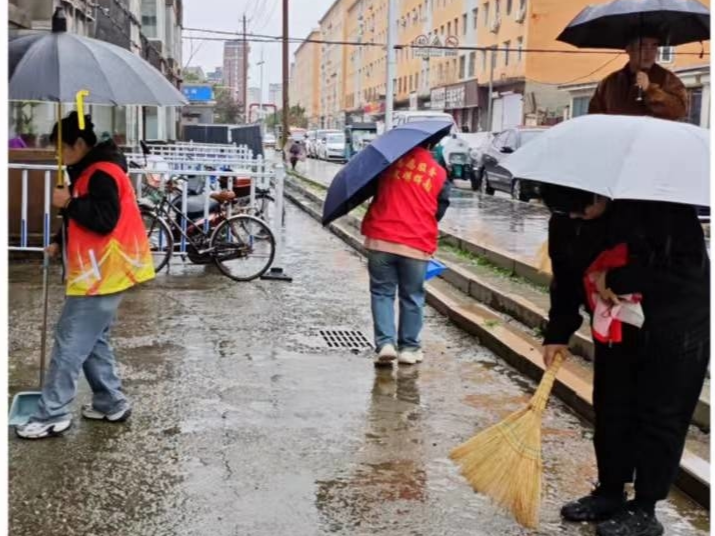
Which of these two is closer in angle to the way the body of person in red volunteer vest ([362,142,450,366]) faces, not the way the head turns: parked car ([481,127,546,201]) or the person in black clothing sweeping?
the parked car

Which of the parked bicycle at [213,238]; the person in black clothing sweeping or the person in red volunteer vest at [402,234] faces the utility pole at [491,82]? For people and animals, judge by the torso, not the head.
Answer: the person in red volunteer vest

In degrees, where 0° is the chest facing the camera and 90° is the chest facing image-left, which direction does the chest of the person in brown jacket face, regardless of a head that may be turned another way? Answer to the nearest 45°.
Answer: approximately 0°

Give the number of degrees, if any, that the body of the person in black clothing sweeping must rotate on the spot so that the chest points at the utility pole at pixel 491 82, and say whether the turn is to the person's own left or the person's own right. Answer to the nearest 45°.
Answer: approximately 135° to the person's own right

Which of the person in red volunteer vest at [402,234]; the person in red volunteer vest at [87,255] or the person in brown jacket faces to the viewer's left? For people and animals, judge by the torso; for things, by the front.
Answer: the person in red volunteer vest at [87,255]

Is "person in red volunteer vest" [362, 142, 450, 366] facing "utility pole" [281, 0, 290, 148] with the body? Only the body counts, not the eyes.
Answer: yes

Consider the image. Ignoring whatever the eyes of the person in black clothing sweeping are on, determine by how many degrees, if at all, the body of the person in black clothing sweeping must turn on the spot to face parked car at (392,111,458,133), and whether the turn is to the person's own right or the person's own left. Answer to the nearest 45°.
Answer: approximately 135° to the person's own right

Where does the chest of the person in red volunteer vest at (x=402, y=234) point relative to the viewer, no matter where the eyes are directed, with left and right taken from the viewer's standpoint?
facing away from the viewer

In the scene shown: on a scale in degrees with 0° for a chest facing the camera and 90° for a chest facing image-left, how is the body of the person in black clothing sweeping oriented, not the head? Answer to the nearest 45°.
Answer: approximately 45°

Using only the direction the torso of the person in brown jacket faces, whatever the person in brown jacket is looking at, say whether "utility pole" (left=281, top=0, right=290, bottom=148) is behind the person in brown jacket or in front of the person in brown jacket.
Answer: behind

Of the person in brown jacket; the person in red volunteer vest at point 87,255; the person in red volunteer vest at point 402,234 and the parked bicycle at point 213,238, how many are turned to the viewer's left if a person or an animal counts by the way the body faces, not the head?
2

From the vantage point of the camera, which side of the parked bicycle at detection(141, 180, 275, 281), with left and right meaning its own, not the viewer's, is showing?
left

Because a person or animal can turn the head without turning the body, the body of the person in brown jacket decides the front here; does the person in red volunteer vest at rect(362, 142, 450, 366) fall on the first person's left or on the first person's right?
on the first person's right
